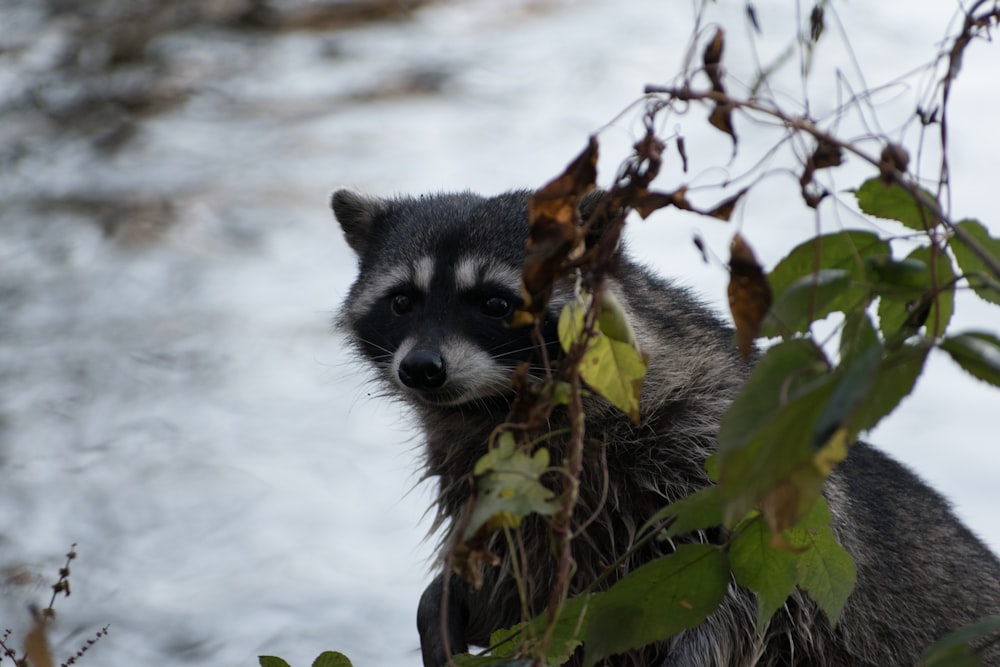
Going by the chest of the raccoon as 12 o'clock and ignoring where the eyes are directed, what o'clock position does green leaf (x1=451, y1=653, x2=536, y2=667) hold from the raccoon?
The green leaf is roughly at 11 o'clock from the raccoon.

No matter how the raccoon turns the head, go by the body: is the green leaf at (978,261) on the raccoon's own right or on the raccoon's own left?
on the raccoon's own left

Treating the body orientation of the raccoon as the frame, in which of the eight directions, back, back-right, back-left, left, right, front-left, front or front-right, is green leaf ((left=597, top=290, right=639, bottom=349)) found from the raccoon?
front-left

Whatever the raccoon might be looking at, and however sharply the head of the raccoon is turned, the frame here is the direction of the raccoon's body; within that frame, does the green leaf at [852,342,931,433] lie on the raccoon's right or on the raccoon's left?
on the raccoon's left

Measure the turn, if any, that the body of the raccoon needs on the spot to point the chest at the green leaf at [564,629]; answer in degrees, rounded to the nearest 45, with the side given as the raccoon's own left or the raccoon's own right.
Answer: approximately 45° to the raccoon's own left

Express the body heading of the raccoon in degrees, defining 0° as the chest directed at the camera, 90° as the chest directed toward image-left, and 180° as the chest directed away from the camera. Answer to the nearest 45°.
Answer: approximately 45°

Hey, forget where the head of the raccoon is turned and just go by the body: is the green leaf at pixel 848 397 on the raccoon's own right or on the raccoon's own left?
on the raccoon's own left
